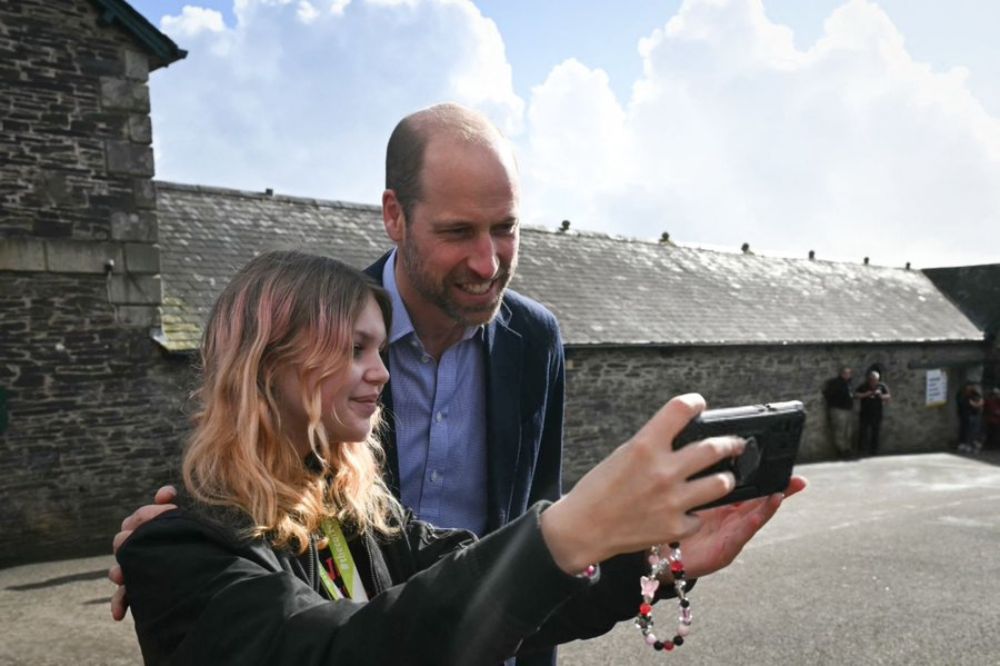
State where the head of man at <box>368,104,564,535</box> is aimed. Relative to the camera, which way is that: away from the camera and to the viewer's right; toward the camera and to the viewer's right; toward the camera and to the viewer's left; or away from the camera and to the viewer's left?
toward the camera and to the viewer's right

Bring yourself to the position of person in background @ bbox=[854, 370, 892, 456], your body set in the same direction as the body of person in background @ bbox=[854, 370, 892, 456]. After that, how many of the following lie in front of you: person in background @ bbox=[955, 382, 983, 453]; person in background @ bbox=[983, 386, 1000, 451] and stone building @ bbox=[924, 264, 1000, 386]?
0

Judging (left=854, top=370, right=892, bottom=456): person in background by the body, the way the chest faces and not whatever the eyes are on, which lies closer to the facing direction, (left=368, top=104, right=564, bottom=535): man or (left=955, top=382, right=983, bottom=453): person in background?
the man

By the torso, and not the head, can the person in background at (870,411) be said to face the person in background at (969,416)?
no

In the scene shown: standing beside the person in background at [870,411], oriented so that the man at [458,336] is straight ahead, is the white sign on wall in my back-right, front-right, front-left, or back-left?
back-left

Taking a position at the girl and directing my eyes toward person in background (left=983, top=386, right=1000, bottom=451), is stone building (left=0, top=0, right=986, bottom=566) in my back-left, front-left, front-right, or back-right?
front-left

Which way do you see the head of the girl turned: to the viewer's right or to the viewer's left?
to the viewer's right

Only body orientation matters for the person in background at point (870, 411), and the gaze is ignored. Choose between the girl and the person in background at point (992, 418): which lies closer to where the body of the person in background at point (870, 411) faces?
the girl

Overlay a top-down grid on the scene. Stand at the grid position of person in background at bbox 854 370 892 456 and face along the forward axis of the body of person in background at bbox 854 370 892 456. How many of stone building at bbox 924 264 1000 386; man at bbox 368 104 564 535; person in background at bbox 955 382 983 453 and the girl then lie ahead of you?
2

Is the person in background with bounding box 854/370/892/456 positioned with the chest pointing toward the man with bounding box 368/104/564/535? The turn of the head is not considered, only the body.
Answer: yes

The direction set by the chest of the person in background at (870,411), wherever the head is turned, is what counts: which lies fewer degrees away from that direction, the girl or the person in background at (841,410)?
the girl

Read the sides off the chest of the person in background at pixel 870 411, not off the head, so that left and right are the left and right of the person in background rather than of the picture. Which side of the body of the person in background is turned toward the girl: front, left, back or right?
front

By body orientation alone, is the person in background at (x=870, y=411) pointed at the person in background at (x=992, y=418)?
no

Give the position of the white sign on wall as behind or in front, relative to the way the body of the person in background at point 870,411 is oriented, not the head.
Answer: behind

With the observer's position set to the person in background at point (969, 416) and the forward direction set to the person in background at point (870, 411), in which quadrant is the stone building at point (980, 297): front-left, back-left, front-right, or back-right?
back-right

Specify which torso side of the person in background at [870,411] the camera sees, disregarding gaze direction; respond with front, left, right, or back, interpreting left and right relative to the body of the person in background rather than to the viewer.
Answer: front
